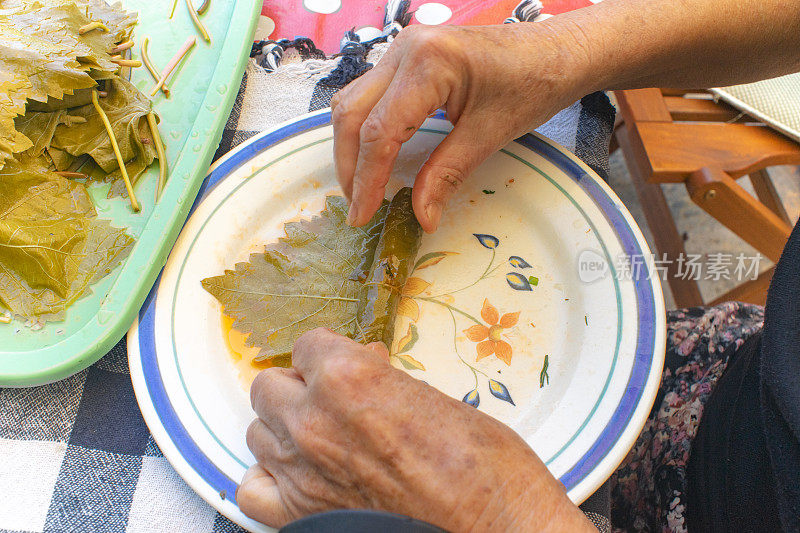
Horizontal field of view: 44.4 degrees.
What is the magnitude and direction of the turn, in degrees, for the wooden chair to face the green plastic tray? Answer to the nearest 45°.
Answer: approximately 45° to its left

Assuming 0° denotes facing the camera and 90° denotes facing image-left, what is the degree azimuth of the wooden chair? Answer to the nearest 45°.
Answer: approximately 90°

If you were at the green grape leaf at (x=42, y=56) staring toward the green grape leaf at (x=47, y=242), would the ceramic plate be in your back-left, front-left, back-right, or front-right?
front-left

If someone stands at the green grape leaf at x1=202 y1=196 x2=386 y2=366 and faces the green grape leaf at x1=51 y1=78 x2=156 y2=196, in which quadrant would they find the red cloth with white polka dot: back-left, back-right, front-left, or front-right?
front-right

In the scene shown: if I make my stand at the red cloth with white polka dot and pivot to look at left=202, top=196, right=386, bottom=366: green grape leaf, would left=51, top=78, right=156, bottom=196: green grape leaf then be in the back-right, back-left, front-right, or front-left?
front-right

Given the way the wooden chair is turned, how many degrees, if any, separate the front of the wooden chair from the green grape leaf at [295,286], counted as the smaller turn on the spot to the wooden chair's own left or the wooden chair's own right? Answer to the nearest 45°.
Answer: approximately 45° to the wooden chair's own left

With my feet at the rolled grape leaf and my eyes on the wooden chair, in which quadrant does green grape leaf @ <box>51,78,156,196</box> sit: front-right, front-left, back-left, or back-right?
back-left

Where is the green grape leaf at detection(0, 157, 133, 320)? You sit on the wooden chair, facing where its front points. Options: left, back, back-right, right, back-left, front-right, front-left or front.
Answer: front-left

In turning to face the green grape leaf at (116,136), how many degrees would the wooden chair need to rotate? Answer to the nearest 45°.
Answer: approximately 45° to its left

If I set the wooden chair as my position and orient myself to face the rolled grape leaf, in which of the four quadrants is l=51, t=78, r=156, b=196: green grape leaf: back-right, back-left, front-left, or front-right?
front-right

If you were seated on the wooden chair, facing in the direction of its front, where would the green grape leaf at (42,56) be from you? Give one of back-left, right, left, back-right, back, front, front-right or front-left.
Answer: front-left
